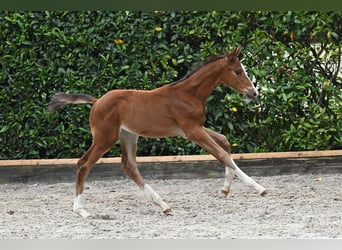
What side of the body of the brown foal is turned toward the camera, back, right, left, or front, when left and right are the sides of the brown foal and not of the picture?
right
